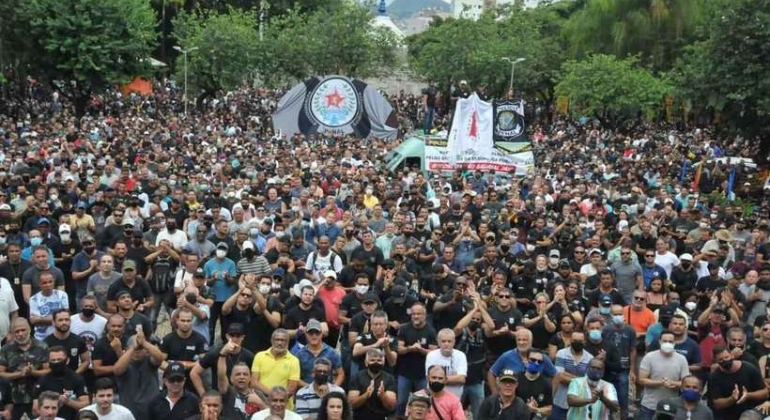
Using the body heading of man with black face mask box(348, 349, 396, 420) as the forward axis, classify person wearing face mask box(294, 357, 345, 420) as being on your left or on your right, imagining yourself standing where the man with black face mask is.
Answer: on your right

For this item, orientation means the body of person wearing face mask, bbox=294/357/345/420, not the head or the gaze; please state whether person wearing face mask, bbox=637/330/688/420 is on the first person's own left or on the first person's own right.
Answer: on the first person's own left

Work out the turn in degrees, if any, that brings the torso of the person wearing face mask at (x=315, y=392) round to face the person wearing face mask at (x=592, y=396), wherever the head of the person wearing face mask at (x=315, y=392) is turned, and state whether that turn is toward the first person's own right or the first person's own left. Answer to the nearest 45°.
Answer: approximately 90° to the first person's own left

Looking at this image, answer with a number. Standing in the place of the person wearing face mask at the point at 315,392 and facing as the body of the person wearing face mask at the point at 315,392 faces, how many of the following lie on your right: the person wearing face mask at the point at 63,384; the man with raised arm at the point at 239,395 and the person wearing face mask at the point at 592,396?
2

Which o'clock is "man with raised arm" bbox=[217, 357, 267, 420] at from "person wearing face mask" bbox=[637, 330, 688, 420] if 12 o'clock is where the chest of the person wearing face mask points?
The man with raised arm is roughly at 2 o'clock from the person wearing face mask.

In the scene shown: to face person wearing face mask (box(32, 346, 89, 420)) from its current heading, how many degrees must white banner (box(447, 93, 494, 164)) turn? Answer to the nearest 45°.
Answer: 0° — it already faces them
